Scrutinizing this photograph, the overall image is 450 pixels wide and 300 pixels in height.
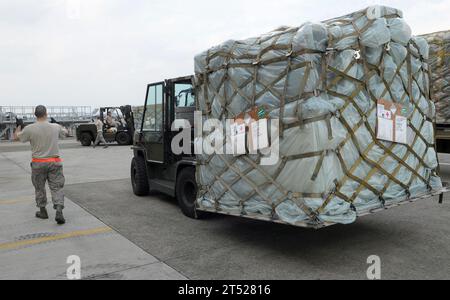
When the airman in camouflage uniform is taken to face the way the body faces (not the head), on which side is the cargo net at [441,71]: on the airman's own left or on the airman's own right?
on the airman's own right

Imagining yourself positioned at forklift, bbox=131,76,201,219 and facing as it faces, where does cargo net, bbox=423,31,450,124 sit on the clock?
The cargo net is roughly at 10 o'clock from the forklift.

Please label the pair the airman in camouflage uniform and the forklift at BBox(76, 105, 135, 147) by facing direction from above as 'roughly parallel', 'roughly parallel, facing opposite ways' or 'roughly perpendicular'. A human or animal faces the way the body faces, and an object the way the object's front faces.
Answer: roughly perpendicular

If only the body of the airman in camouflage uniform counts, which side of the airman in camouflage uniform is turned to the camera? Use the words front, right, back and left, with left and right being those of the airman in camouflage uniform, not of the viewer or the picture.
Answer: back

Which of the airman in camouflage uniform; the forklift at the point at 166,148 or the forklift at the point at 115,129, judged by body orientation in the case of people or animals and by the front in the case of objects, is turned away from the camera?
the airman in camouflage uniform

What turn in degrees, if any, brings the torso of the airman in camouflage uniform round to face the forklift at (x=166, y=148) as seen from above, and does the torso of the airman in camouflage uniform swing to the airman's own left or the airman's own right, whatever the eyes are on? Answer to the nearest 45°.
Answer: approximately 90° to the airman's own right

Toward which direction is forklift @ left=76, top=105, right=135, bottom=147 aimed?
to the viewer's right

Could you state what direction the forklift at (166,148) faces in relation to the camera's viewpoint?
facing the viewer and to the right of the viewer
